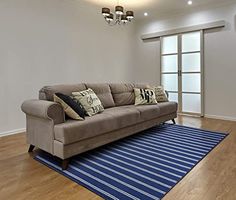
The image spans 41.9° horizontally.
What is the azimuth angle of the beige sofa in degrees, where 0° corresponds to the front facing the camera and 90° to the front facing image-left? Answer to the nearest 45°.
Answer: approximately 315°

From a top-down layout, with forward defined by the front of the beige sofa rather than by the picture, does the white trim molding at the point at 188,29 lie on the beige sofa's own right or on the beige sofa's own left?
on the beige sofa's own left

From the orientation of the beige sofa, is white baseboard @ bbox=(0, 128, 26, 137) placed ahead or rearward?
rearward

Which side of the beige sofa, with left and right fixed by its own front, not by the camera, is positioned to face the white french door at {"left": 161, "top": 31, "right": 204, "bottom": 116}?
left
